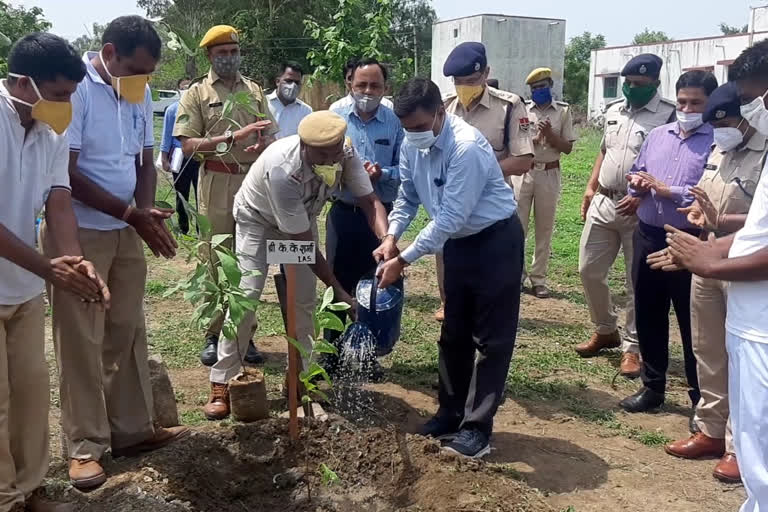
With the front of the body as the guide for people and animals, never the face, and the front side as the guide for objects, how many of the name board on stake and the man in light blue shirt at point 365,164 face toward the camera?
2

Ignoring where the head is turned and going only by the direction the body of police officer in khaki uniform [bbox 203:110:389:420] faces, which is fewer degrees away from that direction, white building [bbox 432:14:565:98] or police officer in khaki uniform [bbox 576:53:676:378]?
the police officer in khaki uniform

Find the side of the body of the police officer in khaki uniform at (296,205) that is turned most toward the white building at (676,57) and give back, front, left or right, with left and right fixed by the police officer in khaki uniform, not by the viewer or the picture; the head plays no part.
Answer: left

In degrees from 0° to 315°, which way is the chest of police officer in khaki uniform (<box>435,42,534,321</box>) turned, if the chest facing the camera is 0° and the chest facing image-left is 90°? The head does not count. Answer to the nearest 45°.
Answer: approximately 45°

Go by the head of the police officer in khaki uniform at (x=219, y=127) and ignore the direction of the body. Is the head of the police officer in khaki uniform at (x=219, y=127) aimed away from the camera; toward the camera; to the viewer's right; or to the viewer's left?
toward the camera

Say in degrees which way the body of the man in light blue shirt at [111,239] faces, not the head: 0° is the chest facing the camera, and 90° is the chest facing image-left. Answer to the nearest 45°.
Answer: approximately 315°

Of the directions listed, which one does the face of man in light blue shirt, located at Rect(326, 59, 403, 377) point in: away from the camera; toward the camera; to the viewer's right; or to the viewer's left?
toward the camera

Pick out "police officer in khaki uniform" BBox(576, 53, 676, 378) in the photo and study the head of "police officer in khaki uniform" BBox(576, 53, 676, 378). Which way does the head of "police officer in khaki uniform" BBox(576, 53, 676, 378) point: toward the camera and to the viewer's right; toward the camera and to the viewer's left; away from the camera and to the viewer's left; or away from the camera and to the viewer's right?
toward the camera and to the viewer's left

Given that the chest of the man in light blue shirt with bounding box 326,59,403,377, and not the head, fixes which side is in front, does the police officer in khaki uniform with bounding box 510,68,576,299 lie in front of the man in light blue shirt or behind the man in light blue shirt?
behind

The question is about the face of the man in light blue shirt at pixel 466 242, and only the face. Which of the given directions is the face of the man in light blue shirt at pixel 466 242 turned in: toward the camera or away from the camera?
toward the camera

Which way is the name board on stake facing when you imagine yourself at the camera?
facing the viewer

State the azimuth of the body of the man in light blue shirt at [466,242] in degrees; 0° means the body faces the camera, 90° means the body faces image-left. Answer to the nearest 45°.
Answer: approximately 45°

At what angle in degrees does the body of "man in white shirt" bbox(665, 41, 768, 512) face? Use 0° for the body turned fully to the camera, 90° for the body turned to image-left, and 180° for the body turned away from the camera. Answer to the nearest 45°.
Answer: approximately 90°

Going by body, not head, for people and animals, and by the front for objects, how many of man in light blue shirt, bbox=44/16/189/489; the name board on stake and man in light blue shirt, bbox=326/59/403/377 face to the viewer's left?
0

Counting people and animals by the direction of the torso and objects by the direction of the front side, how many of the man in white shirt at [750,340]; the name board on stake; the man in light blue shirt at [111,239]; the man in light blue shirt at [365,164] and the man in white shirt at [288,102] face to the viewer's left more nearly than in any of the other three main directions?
1

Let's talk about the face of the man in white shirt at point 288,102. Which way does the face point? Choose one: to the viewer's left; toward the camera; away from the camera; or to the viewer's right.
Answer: toward the camera

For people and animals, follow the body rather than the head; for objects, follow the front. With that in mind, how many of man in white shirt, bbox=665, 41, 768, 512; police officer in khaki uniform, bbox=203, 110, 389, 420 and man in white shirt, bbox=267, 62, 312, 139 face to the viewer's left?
1

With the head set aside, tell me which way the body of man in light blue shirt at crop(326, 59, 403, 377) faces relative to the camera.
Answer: toward the camera

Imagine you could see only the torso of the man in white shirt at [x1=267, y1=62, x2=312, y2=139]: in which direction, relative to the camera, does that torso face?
toward the camera

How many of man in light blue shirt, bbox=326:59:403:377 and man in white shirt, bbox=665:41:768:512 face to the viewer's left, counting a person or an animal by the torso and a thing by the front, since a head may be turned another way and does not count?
1

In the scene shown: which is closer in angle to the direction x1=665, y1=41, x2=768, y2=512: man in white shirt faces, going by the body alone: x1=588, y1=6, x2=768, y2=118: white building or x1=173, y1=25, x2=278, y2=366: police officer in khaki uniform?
the police officer in khaki uniform

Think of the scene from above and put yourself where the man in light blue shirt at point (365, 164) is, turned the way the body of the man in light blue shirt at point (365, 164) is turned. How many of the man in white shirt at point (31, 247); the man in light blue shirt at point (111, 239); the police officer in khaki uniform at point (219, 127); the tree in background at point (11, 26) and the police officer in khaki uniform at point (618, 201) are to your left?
1
